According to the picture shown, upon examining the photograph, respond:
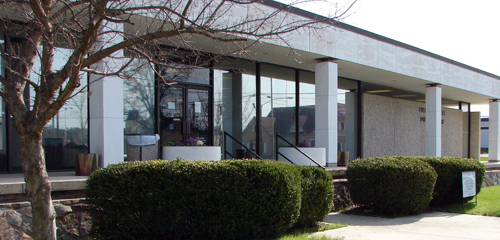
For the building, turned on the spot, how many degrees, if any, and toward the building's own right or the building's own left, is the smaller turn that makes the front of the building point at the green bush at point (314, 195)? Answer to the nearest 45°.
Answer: approximately 45° to the building's own right

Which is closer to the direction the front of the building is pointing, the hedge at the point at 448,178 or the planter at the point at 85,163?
the hedge

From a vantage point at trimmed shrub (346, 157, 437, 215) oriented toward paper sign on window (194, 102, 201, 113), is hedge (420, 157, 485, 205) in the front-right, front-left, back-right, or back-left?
back-right

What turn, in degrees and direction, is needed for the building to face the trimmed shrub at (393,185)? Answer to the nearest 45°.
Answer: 0° — it already faces it

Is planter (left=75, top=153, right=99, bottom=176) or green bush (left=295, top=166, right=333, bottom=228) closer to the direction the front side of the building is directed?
the green bush

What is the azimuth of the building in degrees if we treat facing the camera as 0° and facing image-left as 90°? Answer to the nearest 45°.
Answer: approximately 315°

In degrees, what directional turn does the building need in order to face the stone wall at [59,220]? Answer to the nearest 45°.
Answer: approximately 90° to its right

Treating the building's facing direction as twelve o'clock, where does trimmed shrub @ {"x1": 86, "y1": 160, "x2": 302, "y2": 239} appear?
The trimmed shrub is roughly at 2 o'clock from the building.
